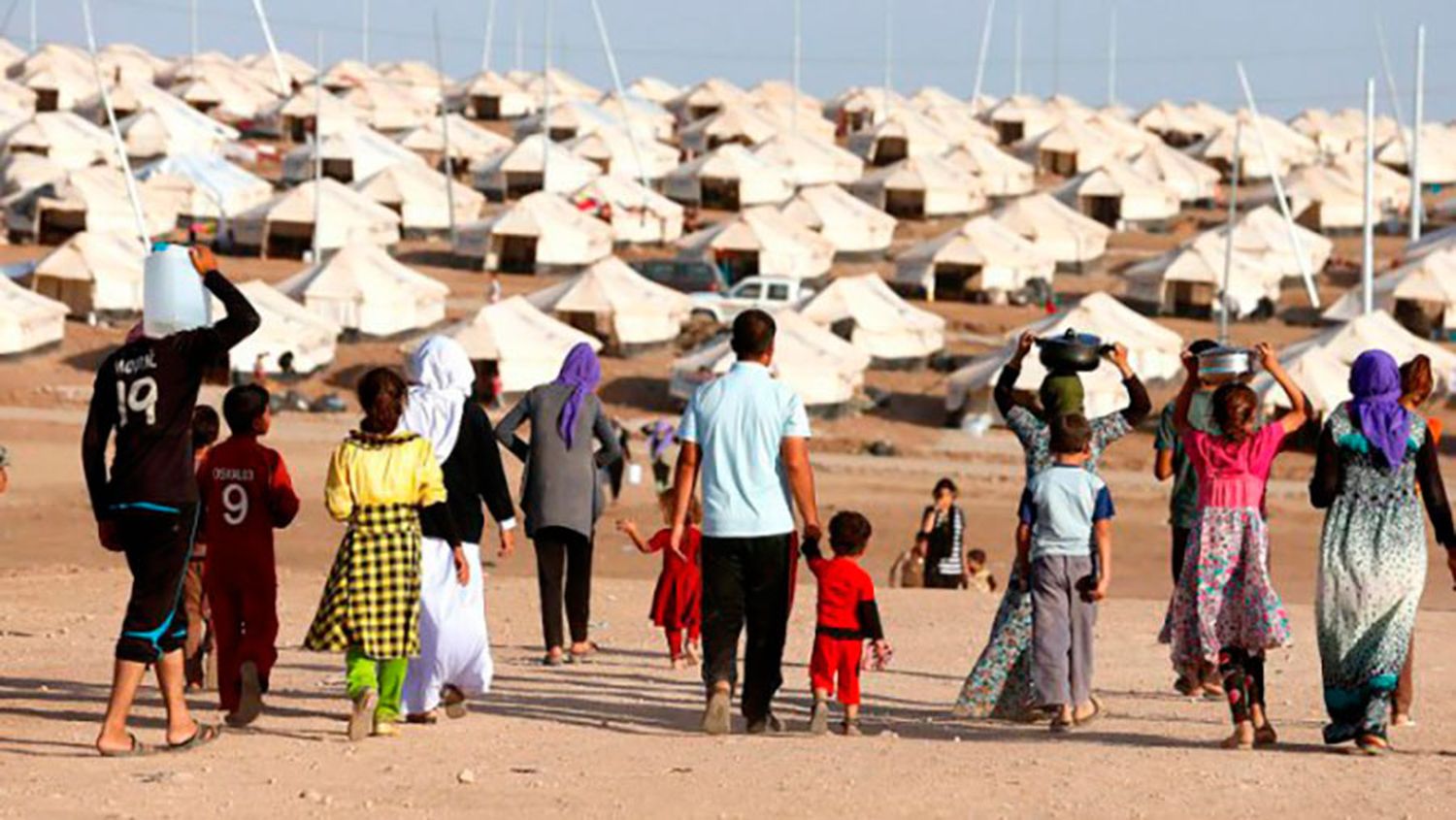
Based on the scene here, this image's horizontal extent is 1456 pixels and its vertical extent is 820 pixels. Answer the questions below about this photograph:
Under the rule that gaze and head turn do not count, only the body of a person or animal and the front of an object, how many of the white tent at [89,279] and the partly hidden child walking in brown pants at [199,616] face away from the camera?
1

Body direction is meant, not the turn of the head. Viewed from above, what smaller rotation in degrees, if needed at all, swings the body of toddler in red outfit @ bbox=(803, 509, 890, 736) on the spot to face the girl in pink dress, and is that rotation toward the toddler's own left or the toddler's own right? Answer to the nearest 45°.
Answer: approximately 90° to the toddler's own right

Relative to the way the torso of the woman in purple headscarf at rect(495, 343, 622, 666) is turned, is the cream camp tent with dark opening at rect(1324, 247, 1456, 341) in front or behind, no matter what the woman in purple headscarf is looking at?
in front

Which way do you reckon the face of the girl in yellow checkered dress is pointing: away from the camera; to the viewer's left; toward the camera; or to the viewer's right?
away from the camera

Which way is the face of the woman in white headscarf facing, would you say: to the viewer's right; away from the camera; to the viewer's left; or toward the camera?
away from the camera

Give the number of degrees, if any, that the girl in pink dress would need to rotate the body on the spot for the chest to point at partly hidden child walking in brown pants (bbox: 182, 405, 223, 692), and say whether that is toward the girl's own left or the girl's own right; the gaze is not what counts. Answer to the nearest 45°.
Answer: approximately 90° to the girl's own left

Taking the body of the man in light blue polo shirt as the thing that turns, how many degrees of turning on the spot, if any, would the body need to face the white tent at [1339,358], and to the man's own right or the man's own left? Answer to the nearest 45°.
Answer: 0° — they already face it

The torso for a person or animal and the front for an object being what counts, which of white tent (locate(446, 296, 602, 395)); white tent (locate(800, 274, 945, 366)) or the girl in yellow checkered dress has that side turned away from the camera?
the girl in yellow checkered dress

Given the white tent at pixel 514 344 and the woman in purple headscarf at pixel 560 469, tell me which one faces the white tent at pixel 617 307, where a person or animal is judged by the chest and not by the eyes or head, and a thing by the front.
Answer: the woman in purple headscarf

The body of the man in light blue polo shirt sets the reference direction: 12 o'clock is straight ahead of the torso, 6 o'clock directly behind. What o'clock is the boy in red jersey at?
The boy in red jersey is roughly at 9 o'clock from the man in light blue polo shirt.

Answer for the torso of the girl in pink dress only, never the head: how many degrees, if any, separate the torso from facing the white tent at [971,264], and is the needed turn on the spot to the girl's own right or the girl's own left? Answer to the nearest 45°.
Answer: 0° — they already face it

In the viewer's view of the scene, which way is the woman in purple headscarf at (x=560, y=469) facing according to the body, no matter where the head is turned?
away from the camera

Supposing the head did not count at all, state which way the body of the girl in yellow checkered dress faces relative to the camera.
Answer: away from the camera

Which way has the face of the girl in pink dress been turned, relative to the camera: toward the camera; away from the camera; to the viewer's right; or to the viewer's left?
away from the camera

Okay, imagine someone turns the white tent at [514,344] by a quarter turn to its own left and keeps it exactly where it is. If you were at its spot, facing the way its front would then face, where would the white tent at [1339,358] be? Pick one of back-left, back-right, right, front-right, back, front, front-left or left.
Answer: front-left

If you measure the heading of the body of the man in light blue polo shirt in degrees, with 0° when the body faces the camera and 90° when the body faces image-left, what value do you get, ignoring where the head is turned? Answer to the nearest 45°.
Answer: approximately 180°
